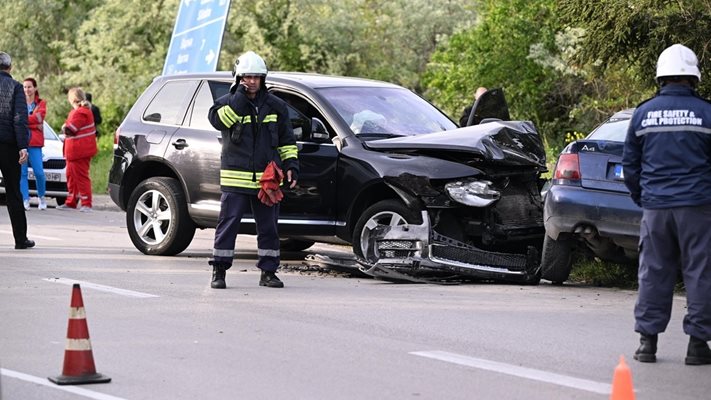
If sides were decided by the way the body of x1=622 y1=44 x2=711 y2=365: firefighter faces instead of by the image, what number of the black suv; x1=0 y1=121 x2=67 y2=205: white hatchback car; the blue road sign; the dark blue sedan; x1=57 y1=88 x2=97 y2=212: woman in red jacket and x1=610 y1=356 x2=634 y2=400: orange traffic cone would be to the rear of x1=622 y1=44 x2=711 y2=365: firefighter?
1

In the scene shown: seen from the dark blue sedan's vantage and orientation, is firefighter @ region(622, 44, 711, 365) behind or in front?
behind

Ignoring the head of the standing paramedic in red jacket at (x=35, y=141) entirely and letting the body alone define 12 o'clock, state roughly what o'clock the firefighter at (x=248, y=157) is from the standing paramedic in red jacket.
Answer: The firefighter is roughly at 10 o'clock from the standing paramedic in red jacket.

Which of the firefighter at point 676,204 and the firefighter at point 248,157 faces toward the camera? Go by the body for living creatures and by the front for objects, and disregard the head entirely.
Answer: the firefighter at point 248,157

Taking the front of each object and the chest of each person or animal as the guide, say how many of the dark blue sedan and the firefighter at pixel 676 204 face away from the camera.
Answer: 2

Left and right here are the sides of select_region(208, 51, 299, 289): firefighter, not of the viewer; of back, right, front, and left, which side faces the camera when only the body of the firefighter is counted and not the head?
front

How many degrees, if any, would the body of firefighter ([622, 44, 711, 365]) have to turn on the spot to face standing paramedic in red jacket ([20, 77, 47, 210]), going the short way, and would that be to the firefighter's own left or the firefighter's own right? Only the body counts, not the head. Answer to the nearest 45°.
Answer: approximately 45° to the firefighter's own left

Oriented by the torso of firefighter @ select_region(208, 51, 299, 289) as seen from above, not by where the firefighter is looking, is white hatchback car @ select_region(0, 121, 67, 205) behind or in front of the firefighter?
behind

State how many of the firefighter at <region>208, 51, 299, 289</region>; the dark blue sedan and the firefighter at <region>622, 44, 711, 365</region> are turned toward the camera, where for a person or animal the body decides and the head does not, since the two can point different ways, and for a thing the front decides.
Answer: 1

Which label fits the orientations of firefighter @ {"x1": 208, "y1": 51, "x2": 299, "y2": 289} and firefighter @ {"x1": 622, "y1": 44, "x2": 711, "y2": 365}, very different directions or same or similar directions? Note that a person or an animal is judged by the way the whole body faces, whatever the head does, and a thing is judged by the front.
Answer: very different directions

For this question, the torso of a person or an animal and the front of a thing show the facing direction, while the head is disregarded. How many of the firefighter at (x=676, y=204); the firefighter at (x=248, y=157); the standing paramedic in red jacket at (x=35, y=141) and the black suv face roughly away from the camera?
1

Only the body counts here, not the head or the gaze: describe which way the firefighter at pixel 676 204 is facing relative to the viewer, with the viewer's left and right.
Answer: facing away from the viewer

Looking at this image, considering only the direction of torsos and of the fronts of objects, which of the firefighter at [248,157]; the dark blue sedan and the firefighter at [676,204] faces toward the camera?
the firefighter at [248,157]

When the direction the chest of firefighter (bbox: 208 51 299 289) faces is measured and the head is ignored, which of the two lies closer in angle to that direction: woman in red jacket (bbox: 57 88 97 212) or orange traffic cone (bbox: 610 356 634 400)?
the orange traffic cone

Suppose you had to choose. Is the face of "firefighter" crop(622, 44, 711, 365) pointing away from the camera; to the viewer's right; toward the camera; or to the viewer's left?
away from the camera

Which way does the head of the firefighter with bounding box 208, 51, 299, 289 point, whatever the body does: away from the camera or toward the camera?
toward the camera

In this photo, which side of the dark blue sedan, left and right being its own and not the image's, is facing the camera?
back
